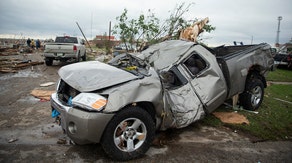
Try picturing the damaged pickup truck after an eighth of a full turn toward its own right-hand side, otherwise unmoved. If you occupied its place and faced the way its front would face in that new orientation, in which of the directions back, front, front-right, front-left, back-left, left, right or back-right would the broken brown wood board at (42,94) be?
front-right

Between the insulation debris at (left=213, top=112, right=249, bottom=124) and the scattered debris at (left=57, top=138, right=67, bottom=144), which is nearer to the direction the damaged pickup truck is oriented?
the scattered debris

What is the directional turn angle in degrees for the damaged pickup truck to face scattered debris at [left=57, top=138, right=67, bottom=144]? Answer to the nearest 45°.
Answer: approximately 45° to its right

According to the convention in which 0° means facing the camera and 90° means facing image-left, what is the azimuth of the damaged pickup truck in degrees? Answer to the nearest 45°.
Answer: approximately 45°
